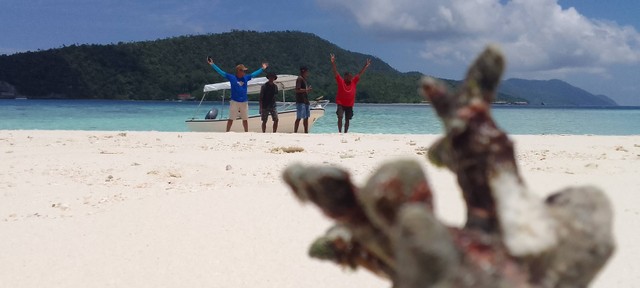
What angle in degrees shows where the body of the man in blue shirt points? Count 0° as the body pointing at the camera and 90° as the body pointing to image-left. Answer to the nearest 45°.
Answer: approximately 0°

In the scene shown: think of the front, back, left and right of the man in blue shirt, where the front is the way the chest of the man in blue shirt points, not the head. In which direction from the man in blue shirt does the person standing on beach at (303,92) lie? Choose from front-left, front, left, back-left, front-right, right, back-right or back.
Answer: left
